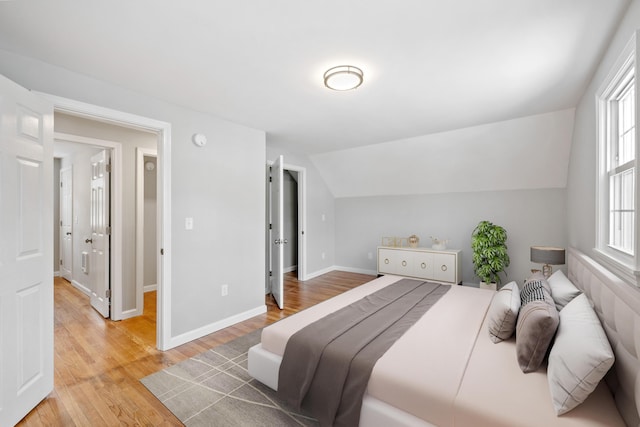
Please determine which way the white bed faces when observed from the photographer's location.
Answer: facing to the left of the viewer

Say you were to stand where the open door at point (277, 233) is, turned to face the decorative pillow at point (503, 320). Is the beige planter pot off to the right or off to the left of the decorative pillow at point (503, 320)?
left

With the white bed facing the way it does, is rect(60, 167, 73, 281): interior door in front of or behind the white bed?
in front

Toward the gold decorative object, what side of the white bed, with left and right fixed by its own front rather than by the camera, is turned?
right

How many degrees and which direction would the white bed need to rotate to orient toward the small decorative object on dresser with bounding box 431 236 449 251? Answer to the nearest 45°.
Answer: approximately 90° to its right

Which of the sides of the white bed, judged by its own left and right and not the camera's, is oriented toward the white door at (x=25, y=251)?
front

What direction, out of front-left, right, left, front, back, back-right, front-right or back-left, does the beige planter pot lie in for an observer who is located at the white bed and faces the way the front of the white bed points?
right

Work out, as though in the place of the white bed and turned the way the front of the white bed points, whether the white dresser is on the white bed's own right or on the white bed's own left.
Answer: on the white bed's own right

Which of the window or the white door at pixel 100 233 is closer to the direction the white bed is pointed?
the white door
